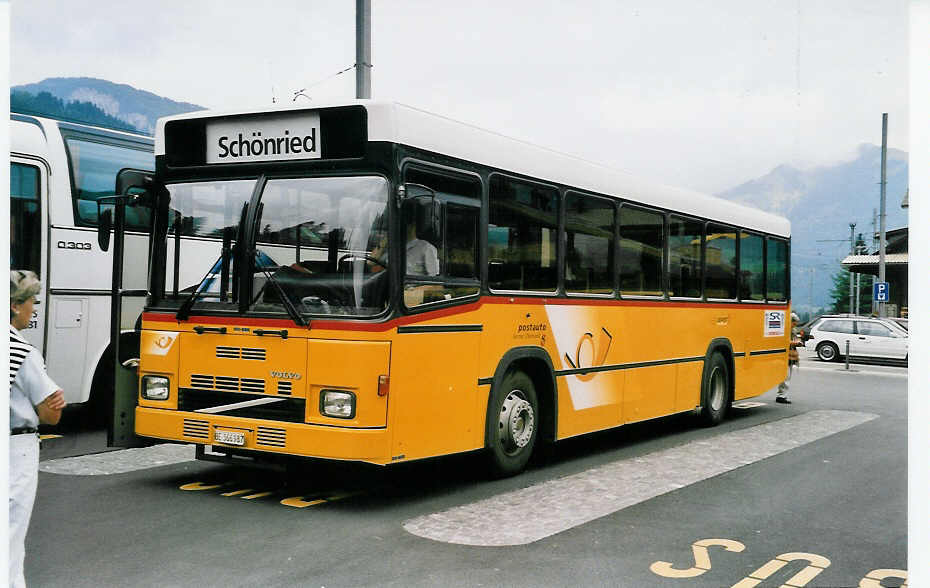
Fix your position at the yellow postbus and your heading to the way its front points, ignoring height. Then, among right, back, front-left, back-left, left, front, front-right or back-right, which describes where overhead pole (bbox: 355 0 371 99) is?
back-right

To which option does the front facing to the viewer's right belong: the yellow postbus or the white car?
the white car

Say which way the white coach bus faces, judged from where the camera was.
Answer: facing the viewer and to the left of the viewer

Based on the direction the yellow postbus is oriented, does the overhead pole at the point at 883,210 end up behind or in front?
behind

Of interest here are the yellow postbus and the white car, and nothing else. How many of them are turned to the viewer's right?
1

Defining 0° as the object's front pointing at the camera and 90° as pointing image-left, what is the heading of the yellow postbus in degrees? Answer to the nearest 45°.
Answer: approximately 45°

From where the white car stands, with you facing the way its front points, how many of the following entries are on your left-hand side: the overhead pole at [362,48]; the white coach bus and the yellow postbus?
0

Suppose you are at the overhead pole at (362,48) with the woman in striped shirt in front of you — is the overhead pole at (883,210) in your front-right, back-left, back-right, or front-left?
back-left

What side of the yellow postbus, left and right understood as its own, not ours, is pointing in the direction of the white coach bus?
right

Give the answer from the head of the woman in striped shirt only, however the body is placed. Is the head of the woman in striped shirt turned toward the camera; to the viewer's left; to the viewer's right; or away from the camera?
to the viewer's right

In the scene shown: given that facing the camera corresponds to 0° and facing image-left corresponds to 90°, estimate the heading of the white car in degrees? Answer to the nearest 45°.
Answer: approximately 270°

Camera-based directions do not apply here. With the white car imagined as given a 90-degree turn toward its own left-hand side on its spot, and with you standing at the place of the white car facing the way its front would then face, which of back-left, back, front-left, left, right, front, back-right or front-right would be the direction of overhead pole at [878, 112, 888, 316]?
front

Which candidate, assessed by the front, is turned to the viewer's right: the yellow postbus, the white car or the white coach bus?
the white car
